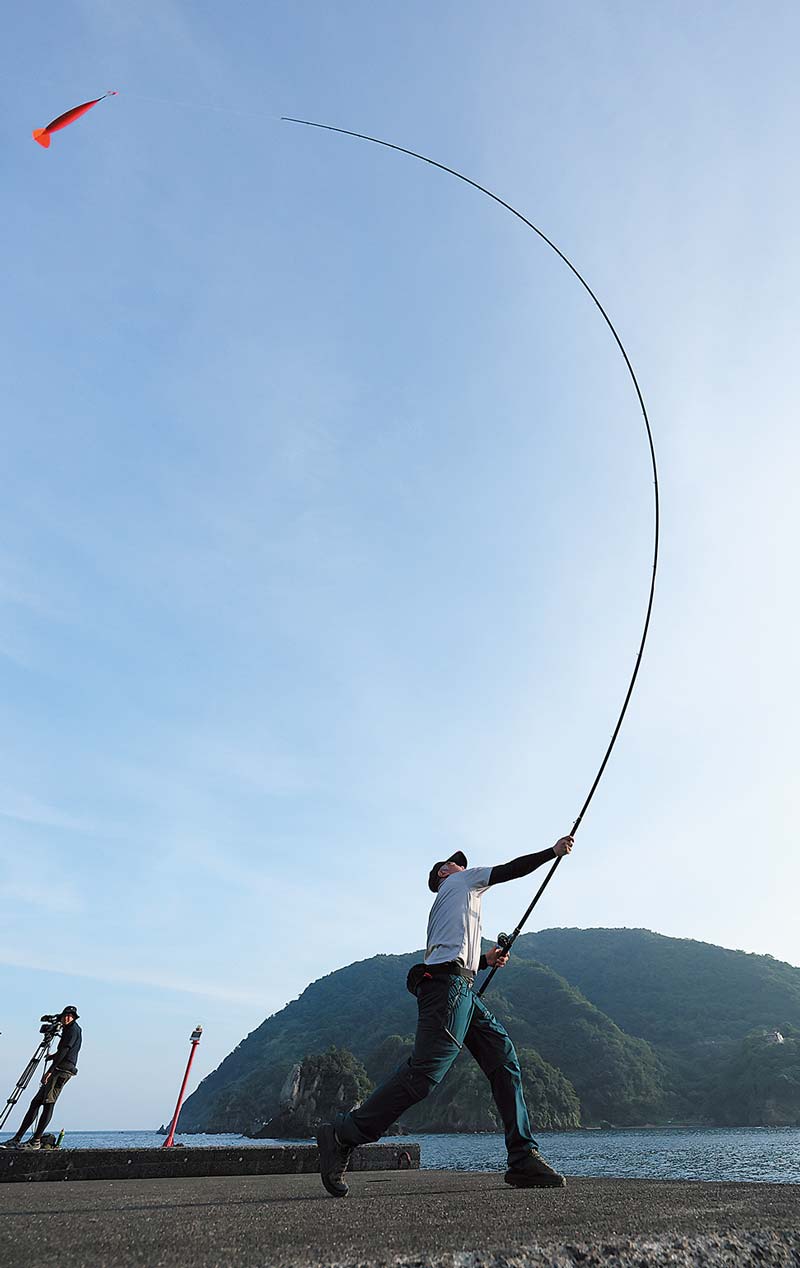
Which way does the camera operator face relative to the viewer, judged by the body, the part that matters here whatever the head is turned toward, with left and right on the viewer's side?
facing to the left of the viewer
